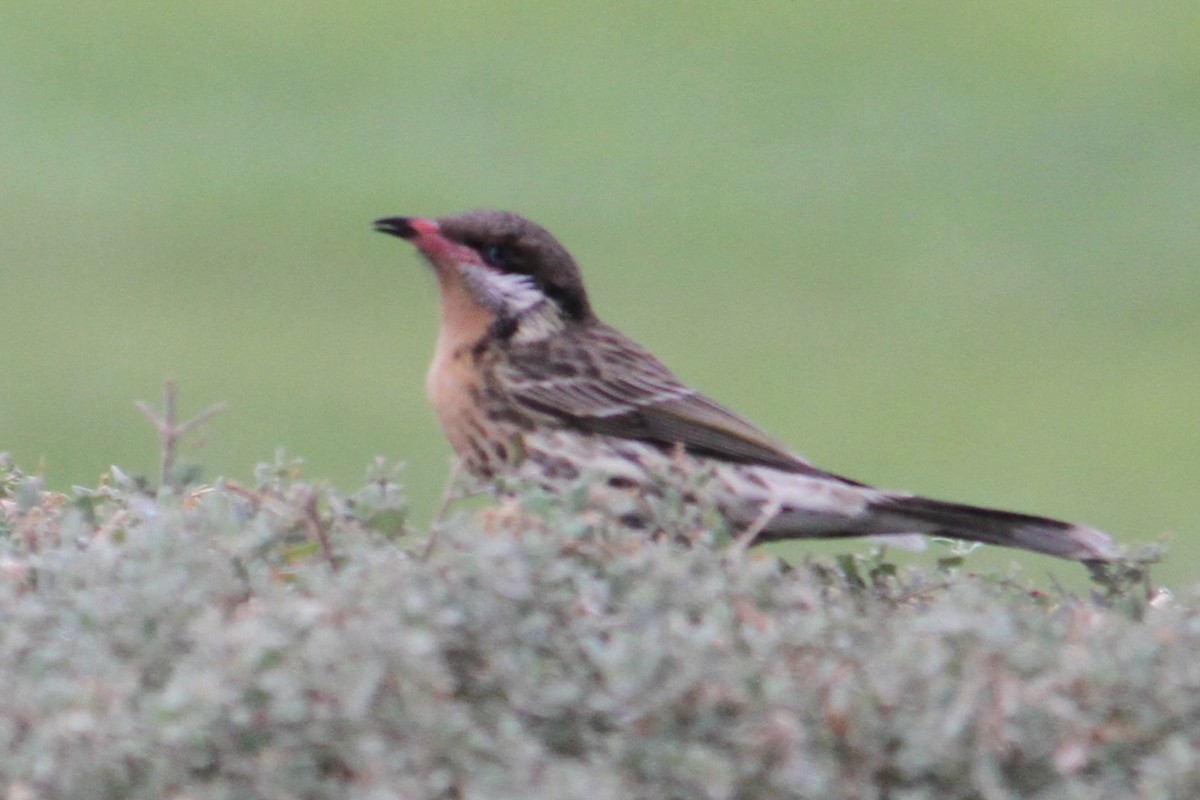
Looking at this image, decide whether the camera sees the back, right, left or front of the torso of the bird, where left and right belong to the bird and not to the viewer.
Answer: left

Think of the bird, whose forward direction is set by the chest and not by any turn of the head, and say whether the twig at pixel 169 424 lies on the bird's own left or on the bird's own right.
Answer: on the bird's own left

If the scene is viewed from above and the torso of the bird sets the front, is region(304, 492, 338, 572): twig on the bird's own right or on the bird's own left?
on the bird's own left
